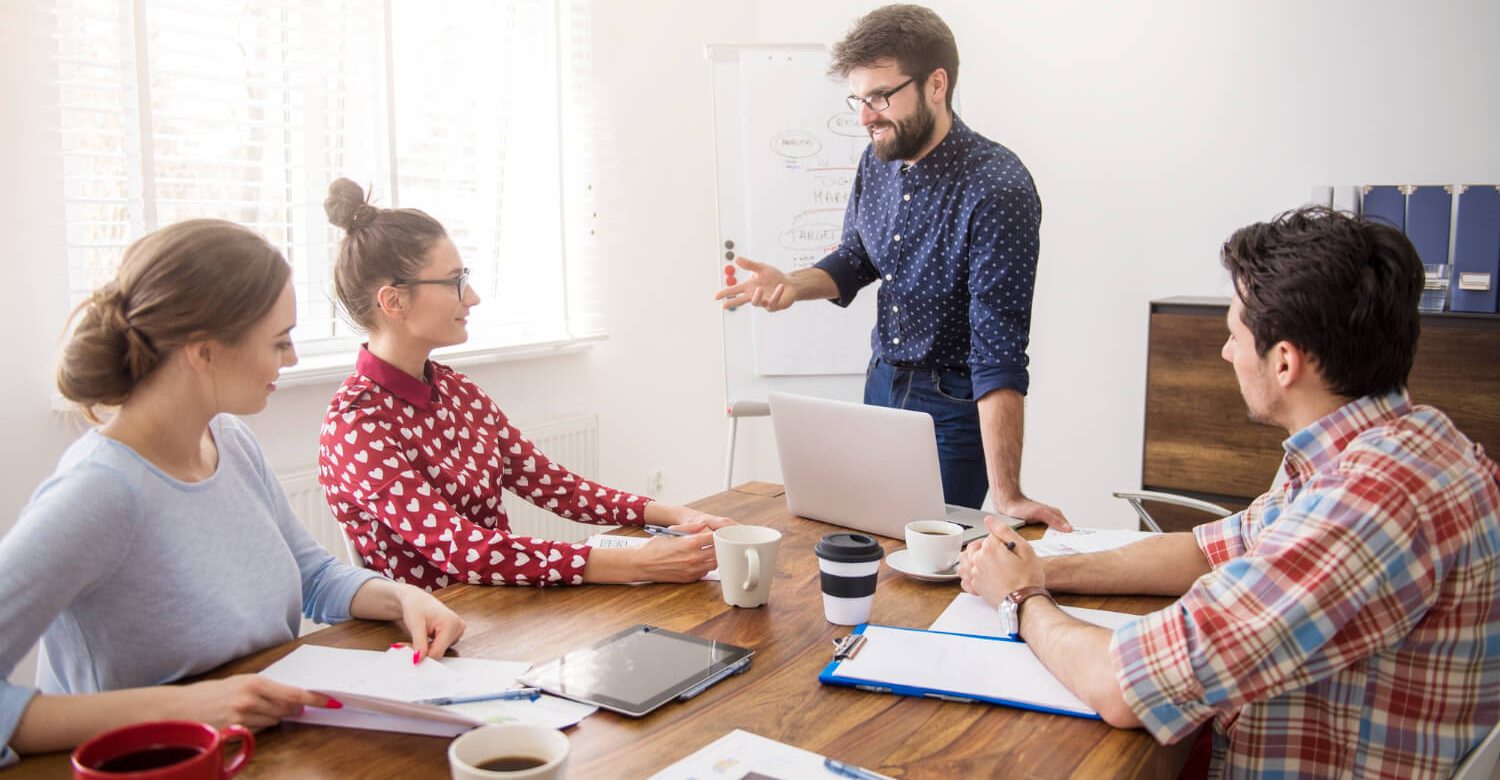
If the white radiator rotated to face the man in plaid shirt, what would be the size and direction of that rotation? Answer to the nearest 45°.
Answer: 0° — it already faces them

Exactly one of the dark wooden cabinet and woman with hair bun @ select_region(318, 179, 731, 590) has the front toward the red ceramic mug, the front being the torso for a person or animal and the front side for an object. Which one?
the dark wooden cabinet

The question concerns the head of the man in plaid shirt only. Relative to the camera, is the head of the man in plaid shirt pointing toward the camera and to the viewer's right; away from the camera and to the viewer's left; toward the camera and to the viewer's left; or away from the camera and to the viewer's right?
away from the camera and to the viewer's left

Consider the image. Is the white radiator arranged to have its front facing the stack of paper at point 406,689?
yes

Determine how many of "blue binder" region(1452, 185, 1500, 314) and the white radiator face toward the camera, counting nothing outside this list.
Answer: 2
